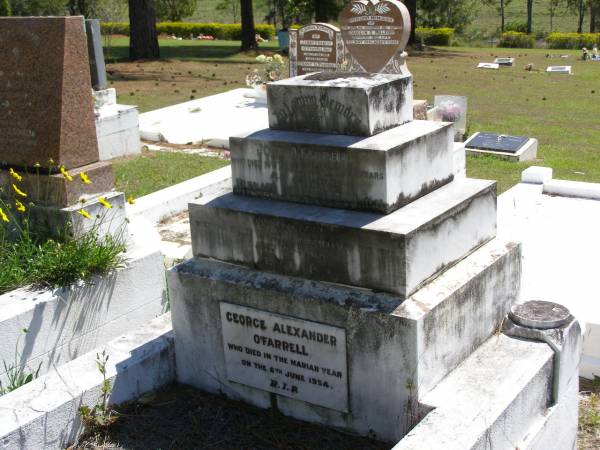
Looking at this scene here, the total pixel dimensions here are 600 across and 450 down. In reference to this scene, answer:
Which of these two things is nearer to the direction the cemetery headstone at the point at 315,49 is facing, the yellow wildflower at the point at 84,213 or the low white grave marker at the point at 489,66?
the yellow wildflower

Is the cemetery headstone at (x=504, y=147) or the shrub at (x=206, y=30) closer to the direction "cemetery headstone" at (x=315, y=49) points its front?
the cemetery headstone

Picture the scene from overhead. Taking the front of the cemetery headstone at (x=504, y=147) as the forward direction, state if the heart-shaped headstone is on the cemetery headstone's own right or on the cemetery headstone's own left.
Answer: on the cemetery headstone's own right

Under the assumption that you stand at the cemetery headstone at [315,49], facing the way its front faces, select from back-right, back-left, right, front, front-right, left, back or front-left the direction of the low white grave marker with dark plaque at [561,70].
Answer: back-left

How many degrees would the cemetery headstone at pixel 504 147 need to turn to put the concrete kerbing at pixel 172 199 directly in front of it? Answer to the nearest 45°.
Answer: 0° — it already faces it

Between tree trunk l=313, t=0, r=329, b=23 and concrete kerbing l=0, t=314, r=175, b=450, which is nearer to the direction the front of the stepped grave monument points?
the concrete kerbing

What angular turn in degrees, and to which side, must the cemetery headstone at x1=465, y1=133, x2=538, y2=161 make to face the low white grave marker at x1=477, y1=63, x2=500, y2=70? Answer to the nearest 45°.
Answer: approximately 135° to its right

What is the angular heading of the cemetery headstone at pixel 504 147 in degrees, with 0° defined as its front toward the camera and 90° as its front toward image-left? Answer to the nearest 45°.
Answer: approximately 45°

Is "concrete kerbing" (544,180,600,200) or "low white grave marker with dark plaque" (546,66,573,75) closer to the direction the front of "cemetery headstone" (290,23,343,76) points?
the concrete kerbing

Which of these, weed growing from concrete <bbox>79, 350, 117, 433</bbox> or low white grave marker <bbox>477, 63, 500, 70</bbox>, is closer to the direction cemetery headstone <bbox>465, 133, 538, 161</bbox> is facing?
the weed growing from concrete
